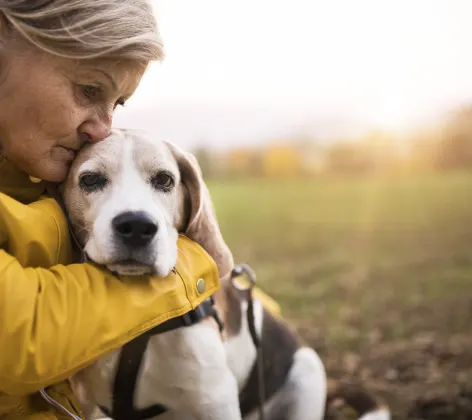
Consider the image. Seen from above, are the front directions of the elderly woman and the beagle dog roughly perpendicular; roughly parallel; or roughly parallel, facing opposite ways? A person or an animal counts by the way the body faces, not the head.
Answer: roughly perpendicular

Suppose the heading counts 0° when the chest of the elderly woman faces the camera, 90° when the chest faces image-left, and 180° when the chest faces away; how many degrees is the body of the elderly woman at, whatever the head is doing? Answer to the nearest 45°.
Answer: approximately 315°

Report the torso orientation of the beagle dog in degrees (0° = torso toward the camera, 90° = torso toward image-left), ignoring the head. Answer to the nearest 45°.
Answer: approximately 45°
